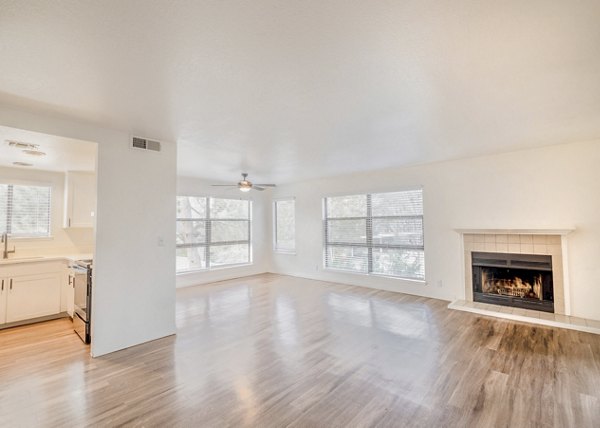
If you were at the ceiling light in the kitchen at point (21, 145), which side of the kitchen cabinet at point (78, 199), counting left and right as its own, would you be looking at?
front

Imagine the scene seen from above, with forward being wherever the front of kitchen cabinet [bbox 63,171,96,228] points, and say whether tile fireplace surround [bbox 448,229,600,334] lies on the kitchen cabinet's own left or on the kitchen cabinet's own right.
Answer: on the kitchen cabinet's own left
